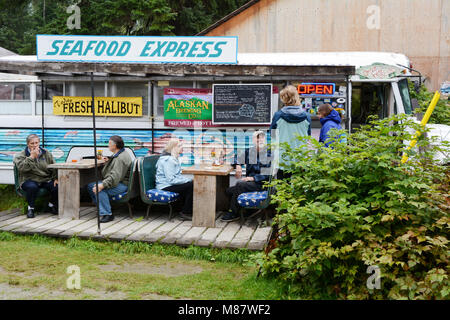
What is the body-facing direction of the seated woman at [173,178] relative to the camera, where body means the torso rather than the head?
to the viewer's right

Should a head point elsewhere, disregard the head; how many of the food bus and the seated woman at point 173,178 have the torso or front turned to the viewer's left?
0

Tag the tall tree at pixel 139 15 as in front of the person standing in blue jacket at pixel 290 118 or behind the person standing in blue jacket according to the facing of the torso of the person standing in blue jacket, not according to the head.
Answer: in front

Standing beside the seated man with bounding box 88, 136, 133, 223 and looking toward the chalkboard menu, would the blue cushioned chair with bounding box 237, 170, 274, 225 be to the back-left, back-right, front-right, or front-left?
front-right

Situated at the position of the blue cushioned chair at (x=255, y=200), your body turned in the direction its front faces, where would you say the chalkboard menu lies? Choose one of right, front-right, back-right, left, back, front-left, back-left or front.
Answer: right

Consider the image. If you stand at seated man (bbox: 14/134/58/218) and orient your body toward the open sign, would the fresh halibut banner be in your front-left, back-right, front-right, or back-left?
front-left

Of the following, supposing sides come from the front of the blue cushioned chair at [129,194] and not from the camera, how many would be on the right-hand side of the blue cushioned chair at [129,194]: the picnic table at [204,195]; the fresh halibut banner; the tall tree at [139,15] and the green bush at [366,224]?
2

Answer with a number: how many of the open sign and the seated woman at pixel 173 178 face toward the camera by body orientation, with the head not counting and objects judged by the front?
1

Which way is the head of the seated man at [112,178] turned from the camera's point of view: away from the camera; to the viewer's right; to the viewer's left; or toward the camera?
to the viewer's left

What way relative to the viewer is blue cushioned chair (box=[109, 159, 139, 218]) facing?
to the viewer's left

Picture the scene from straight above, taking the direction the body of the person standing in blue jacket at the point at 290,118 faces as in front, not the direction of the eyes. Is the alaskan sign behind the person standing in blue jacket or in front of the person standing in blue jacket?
in front

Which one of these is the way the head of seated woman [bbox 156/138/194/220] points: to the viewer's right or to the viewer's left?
to the viewer's right

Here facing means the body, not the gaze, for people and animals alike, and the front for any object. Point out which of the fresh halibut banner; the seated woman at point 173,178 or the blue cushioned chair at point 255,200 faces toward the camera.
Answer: the fresh halibut banner

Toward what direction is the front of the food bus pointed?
to the viewer's right
